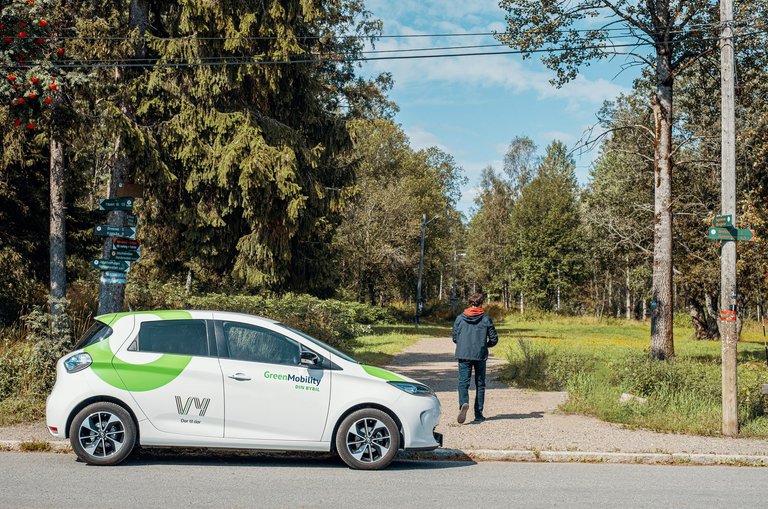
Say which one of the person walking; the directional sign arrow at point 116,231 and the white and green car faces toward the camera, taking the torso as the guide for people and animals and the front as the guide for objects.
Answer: the directional sign arrow

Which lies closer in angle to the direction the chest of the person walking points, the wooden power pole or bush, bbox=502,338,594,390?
the bush

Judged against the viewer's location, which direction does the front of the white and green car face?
facing to the right of the viewer

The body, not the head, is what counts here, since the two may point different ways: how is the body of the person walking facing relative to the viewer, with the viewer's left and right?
facing away from the viewer

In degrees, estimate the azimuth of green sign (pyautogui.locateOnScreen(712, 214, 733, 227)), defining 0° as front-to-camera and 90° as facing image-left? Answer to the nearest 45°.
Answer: approximately 0°

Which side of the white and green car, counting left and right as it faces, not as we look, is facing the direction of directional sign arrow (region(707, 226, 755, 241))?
front

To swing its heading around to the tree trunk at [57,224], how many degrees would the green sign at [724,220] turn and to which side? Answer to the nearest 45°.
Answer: approximately 90° to its right

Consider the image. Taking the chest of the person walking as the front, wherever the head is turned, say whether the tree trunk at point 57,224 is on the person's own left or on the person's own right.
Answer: on the person's own left
